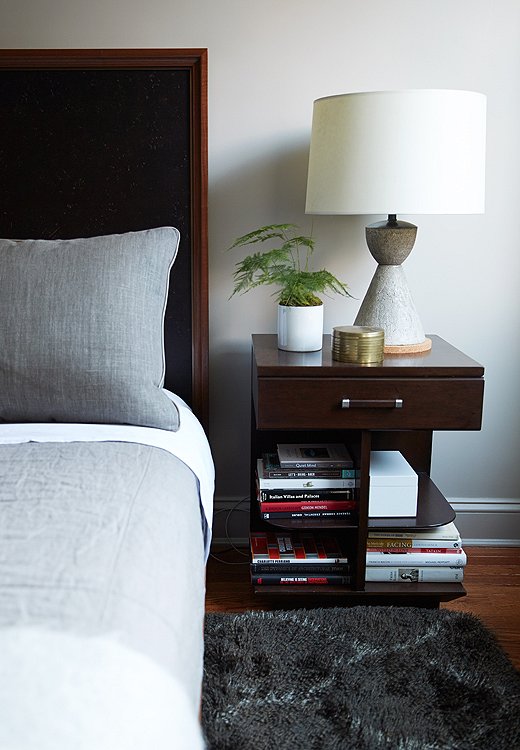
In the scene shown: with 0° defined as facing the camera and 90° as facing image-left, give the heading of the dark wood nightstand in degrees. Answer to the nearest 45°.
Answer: approximately 0°

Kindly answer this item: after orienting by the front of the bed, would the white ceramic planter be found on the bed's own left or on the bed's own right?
on the bed's own left

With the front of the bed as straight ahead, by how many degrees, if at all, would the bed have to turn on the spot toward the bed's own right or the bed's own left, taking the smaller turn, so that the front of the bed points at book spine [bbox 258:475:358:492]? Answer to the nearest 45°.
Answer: approximately 90° to the bed's own left

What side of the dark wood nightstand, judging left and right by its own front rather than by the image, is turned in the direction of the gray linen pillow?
right

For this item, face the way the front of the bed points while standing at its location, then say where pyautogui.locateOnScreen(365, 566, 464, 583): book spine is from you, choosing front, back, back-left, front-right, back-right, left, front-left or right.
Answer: left

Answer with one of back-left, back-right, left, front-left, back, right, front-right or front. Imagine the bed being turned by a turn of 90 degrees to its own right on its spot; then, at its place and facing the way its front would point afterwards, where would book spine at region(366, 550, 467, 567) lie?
back

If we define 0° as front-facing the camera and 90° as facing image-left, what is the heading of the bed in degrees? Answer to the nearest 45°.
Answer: approximately 0°

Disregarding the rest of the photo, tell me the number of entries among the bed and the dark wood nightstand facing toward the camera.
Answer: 2

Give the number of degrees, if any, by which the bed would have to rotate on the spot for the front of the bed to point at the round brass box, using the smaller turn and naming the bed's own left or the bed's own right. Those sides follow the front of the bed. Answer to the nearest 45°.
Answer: approximately 90° to the bed's own left

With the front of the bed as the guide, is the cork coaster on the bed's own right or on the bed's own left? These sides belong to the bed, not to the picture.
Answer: on the bed's own left
